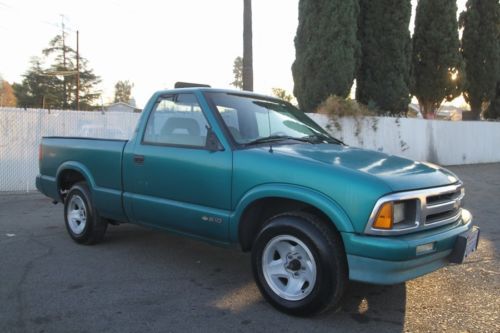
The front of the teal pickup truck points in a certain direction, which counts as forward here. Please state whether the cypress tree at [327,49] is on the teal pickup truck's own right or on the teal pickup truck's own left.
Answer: on the teal pickup truck's own left

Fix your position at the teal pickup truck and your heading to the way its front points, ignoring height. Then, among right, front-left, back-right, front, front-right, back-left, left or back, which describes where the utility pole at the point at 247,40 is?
back-left

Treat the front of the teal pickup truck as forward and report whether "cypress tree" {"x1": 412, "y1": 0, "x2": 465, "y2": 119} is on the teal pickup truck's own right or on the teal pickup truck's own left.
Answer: on the teal pickup truck's own left

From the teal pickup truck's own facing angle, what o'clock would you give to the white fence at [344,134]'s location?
The white fence is roughly at 8 o'clock from the teal pickup truck.

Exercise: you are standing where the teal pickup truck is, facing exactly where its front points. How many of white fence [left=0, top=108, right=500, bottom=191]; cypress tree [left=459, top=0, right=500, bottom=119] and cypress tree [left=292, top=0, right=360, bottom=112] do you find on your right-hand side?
0

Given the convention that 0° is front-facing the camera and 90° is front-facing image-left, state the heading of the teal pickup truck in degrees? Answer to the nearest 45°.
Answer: approximately 315°

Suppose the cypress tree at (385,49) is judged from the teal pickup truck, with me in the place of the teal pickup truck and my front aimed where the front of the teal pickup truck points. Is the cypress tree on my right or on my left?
on my left

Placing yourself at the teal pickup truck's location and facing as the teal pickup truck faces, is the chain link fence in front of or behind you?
behind
